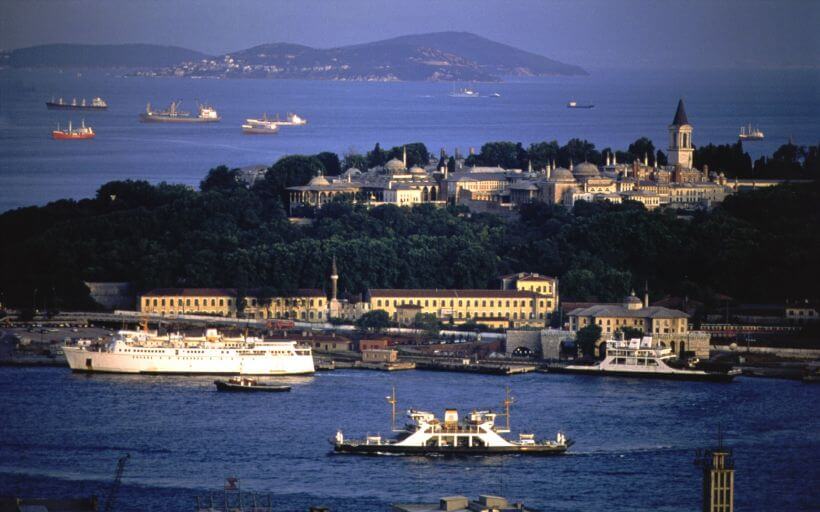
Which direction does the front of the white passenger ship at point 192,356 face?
to the viewer's left

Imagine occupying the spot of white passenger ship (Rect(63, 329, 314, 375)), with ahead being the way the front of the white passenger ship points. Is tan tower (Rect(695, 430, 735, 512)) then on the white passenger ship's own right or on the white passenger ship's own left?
on the white passenger ship's own left

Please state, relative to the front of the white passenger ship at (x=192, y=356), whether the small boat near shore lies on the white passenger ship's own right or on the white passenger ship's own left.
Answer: on the white passenger ship's own left
